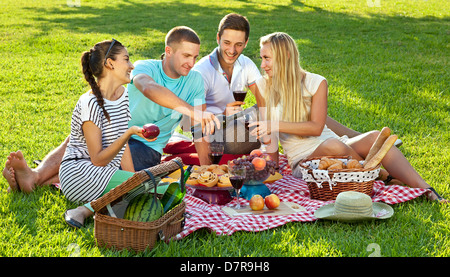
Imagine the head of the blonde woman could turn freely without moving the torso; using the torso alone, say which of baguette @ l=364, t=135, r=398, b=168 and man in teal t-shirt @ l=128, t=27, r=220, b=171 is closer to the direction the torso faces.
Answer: the man in teal t-shirt

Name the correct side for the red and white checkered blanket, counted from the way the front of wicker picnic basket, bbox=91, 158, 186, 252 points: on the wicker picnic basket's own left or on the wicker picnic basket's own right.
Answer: on the wicker picnic basket's own left

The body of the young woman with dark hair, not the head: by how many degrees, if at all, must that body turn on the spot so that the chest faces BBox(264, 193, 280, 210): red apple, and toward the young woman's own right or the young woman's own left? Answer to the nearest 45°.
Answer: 0° — they already face it

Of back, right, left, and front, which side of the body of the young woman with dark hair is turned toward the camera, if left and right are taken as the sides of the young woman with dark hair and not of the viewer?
right

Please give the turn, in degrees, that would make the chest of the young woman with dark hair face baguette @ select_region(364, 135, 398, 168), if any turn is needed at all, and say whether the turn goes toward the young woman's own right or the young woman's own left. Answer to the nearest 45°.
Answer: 0° — they already face it

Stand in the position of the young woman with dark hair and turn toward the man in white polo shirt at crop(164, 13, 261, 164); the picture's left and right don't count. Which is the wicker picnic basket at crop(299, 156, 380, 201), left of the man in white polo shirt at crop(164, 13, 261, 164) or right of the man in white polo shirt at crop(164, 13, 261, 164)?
right

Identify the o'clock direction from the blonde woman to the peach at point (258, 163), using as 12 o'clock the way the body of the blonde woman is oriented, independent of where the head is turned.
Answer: The peach is roughly at 11 o'clock from the blonde woman.

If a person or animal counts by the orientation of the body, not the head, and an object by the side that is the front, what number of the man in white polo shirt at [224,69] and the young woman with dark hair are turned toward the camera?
1

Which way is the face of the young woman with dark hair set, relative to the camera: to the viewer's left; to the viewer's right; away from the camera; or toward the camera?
to the viewer's right

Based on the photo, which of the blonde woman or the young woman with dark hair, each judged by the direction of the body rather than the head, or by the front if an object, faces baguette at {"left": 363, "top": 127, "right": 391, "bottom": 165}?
the young woman with dark hair

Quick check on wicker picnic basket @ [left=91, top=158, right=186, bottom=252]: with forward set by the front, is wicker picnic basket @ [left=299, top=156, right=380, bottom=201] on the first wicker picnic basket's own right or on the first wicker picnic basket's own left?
on the first wicker picnic basket's own left
